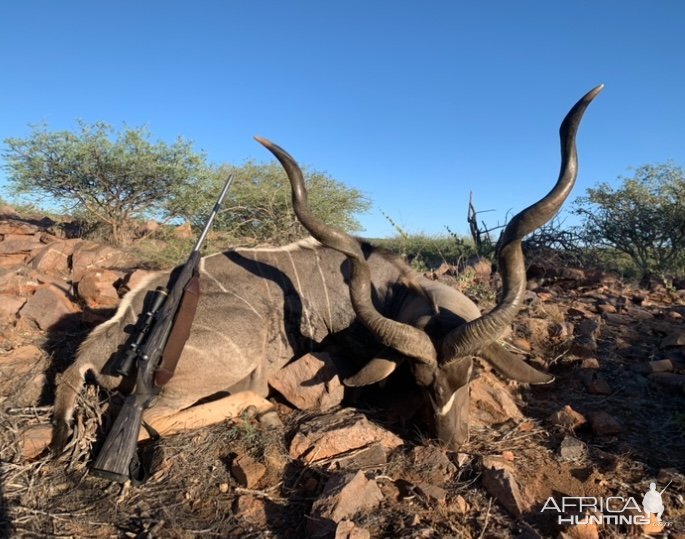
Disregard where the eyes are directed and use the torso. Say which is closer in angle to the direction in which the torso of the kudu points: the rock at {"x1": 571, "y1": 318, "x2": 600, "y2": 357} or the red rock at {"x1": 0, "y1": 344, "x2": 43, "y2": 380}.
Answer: the rock

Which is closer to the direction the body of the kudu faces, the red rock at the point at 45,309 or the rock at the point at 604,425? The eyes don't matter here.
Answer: the rock

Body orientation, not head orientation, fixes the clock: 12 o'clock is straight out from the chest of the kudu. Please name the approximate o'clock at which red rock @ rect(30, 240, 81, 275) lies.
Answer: The red rock is roughly at 6 o'clock from the kudu.

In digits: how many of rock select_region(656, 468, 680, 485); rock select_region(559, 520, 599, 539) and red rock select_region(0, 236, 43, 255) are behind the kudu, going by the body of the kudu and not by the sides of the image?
1

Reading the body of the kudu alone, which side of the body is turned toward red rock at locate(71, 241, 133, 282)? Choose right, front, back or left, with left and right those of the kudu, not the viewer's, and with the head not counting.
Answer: back

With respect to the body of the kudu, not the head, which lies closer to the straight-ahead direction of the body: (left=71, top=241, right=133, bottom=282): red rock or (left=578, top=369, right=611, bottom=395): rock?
the rock

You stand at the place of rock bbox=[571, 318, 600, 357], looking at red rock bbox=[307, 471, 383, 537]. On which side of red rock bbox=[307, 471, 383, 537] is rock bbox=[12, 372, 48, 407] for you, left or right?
right

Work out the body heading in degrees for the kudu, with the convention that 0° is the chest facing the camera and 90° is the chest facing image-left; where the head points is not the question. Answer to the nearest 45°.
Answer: approximately 315°

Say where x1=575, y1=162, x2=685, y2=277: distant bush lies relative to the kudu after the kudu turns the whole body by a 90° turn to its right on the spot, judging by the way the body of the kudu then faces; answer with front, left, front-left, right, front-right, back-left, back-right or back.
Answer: back

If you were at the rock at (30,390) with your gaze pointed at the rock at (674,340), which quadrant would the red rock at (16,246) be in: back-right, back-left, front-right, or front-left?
back-left
